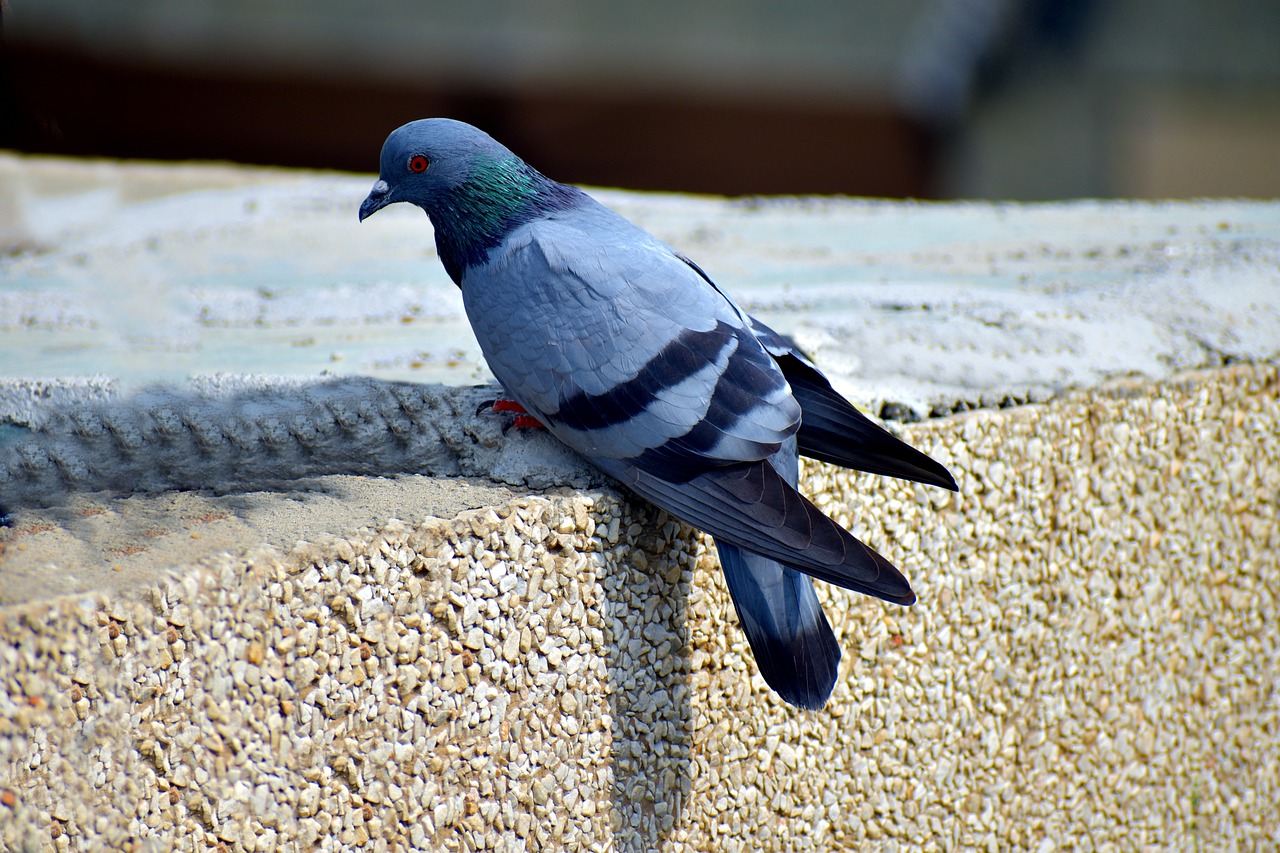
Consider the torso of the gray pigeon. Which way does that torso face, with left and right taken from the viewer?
facing away from the viewer and to the left of the viewer
